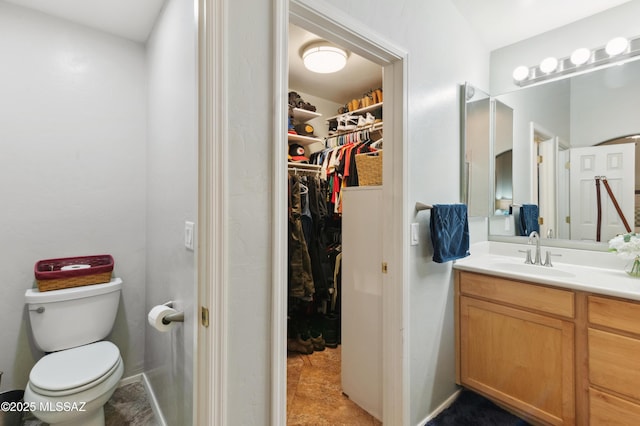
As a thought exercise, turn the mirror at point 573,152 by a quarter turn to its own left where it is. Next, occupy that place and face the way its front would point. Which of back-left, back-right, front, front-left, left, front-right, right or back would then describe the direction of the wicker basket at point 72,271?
right

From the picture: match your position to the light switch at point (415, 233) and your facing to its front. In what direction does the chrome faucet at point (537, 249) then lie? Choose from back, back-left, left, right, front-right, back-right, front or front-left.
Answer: left

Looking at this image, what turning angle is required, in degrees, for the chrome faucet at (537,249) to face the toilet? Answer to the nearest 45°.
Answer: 0° — it already faces it

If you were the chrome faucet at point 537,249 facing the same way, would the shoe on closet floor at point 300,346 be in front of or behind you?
in front

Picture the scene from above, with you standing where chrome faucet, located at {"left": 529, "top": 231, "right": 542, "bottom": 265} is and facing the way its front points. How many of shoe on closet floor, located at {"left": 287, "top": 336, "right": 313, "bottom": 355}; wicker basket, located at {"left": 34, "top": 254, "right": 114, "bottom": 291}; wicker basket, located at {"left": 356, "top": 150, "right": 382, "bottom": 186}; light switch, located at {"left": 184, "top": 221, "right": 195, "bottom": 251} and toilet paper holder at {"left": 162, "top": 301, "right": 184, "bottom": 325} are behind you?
0

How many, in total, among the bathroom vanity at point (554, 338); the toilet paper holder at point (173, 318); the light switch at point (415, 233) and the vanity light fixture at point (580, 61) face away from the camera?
0

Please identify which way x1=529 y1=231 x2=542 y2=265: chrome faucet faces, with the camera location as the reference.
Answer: facing the viewer and to the left of the viewer

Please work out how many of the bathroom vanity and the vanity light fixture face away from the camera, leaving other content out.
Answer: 0

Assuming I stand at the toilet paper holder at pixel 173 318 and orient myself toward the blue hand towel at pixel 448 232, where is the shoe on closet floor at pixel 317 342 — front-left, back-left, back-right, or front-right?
front-left
